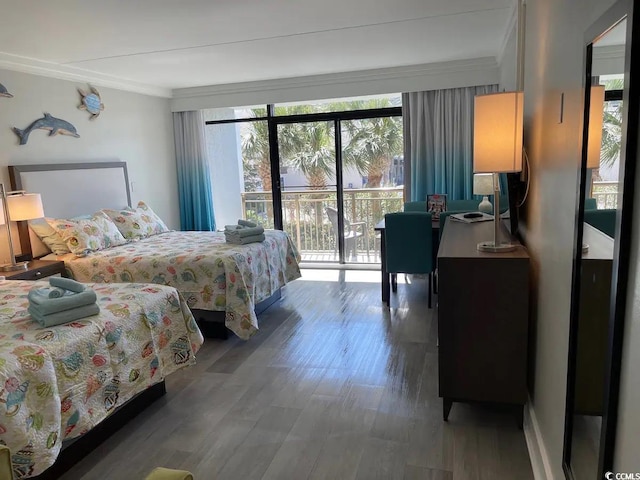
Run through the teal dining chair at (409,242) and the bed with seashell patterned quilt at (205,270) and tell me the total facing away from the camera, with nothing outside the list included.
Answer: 1

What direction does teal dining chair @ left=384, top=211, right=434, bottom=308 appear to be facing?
away from the camera

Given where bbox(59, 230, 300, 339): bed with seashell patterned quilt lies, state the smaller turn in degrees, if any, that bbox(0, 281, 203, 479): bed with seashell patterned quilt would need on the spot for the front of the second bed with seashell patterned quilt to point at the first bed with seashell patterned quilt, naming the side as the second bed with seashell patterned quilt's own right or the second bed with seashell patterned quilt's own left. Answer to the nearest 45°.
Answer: approximately 90° to the second bed with seashell patterned quilt's own left

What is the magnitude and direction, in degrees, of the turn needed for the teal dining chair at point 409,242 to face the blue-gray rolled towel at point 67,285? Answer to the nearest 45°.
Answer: approximately 135° to its left

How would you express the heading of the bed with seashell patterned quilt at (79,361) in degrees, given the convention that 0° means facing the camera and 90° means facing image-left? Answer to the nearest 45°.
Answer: approximately 315°

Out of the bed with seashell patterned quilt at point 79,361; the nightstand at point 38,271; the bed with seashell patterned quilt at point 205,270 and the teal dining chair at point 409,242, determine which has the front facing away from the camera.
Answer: the teal dining chair

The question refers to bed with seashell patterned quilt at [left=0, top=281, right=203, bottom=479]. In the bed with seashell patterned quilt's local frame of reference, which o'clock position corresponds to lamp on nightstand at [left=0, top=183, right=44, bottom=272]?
The lamp on nightstand is roughly at 7 o'clock from the bed with seashell patterned quilt.

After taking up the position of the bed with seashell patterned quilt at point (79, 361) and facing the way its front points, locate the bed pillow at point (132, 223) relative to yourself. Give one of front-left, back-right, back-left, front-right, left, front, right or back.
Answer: back-left

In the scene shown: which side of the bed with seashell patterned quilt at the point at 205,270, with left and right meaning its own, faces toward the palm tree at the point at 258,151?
left

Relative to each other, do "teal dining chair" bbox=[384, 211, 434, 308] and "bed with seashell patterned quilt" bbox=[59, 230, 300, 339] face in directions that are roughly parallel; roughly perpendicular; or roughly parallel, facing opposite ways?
roughly perpendicular

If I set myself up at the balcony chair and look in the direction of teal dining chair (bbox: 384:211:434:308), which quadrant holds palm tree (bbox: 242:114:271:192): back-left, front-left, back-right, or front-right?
back-right
